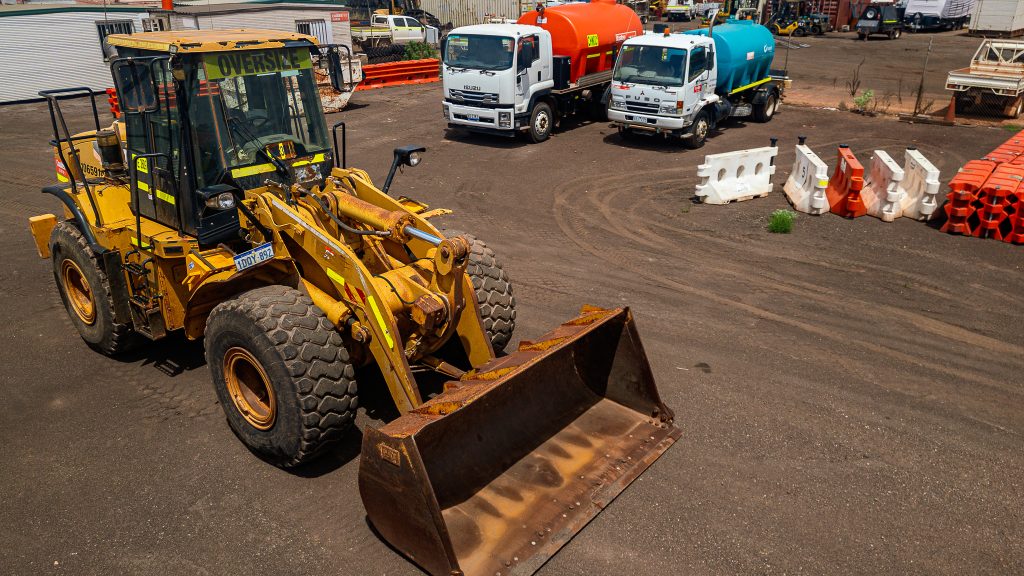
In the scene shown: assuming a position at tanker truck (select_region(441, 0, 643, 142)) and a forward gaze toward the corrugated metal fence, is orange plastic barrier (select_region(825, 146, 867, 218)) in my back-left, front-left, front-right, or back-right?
back-right

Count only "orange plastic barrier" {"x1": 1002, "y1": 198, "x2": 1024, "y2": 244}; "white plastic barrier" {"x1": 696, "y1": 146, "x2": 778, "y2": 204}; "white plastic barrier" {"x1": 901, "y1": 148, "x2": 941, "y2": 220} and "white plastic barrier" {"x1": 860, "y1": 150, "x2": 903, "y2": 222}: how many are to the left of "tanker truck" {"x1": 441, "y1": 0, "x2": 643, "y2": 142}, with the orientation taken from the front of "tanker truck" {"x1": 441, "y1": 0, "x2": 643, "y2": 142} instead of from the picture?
4

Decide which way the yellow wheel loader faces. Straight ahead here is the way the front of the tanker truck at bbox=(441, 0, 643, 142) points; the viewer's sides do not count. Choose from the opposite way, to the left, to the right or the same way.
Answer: to the left

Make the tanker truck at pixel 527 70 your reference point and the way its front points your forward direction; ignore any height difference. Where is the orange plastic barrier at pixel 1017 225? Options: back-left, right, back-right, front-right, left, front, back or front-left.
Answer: left

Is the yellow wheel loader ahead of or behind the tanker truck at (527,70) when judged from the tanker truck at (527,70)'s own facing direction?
ahead

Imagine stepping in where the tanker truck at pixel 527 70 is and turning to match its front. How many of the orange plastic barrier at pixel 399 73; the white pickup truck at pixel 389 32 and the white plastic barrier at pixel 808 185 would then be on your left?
1

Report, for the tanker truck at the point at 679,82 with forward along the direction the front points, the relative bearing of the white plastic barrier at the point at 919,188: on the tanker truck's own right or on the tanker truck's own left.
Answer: on the tanker truck's own left

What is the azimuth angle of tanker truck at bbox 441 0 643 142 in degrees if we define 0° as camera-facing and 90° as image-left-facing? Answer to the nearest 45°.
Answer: approximately 45°

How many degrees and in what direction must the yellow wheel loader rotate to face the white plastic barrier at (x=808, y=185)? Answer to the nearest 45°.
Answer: approximately 90° to its left

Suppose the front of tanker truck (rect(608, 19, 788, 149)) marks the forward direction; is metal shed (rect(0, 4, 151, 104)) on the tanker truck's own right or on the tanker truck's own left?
on the tanker truck's own right

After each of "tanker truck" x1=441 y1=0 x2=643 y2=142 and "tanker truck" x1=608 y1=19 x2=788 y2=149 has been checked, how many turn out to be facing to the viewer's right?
0

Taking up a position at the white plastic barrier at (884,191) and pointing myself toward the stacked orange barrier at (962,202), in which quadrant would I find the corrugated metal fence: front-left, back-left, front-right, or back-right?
back-left

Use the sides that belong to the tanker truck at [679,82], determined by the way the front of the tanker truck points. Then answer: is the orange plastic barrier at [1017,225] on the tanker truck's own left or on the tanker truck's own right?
on the tanker truck's own left
